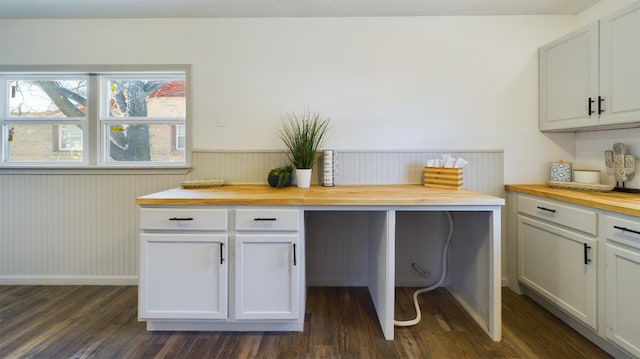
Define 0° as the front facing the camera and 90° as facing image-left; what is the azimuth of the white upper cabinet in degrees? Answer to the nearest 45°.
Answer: approximately 45°

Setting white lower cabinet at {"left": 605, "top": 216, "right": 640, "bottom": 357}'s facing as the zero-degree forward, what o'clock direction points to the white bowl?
The white bowl is roughly at 4 o'clock from the white lower cabinet.

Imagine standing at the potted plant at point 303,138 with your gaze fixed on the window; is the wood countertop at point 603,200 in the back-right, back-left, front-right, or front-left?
back-left

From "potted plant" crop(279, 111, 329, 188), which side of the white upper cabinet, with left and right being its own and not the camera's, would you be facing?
front

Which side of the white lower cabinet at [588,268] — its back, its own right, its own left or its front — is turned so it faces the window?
front

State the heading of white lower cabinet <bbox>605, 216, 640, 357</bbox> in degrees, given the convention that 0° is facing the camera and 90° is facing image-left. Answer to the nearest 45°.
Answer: approximately 45°

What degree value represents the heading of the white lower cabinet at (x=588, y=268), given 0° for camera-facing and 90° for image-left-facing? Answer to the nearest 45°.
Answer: approximately 45°
